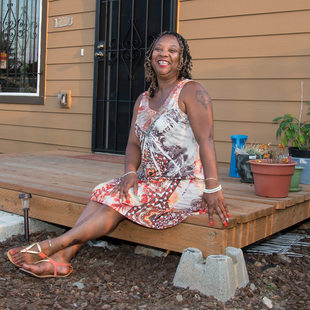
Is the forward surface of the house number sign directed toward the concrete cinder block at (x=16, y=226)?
yes

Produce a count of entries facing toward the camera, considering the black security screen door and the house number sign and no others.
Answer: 2

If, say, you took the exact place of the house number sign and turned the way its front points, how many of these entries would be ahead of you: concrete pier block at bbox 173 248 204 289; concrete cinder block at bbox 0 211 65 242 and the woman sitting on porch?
3

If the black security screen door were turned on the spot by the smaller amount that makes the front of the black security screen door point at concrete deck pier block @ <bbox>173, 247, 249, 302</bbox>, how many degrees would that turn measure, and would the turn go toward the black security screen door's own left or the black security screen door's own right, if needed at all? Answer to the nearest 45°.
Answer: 0° — it already faces it

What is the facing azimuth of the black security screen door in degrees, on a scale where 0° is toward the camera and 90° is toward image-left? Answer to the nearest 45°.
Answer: approximately 0°
